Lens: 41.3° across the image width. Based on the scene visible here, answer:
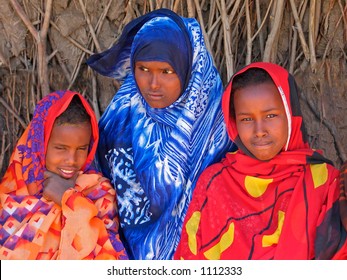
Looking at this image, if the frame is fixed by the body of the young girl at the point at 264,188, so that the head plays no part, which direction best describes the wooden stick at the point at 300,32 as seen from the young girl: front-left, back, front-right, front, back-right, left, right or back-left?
back

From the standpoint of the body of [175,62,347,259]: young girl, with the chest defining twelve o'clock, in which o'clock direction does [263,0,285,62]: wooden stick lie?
The wooden stick is roughly at 6 o'clock from the young girl.

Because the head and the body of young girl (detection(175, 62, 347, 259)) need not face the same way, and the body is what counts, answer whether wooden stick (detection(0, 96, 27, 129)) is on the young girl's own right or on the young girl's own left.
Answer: on the young girl's own right

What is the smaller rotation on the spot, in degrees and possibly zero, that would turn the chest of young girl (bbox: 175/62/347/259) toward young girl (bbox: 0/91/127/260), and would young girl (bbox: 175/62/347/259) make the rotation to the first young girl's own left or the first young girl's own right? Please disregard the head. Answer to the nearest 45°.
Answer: approximately 90° to the first young girl's own right

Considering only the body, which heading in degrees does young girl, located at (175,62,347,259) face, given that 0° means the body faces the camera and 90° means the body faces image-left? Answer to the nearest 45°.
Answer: approximately 0°

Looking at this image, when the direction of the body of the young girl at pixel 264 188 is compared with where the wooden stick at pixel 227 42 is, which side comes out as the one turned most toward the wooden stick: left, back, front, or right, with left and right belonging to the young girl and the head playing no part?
back
